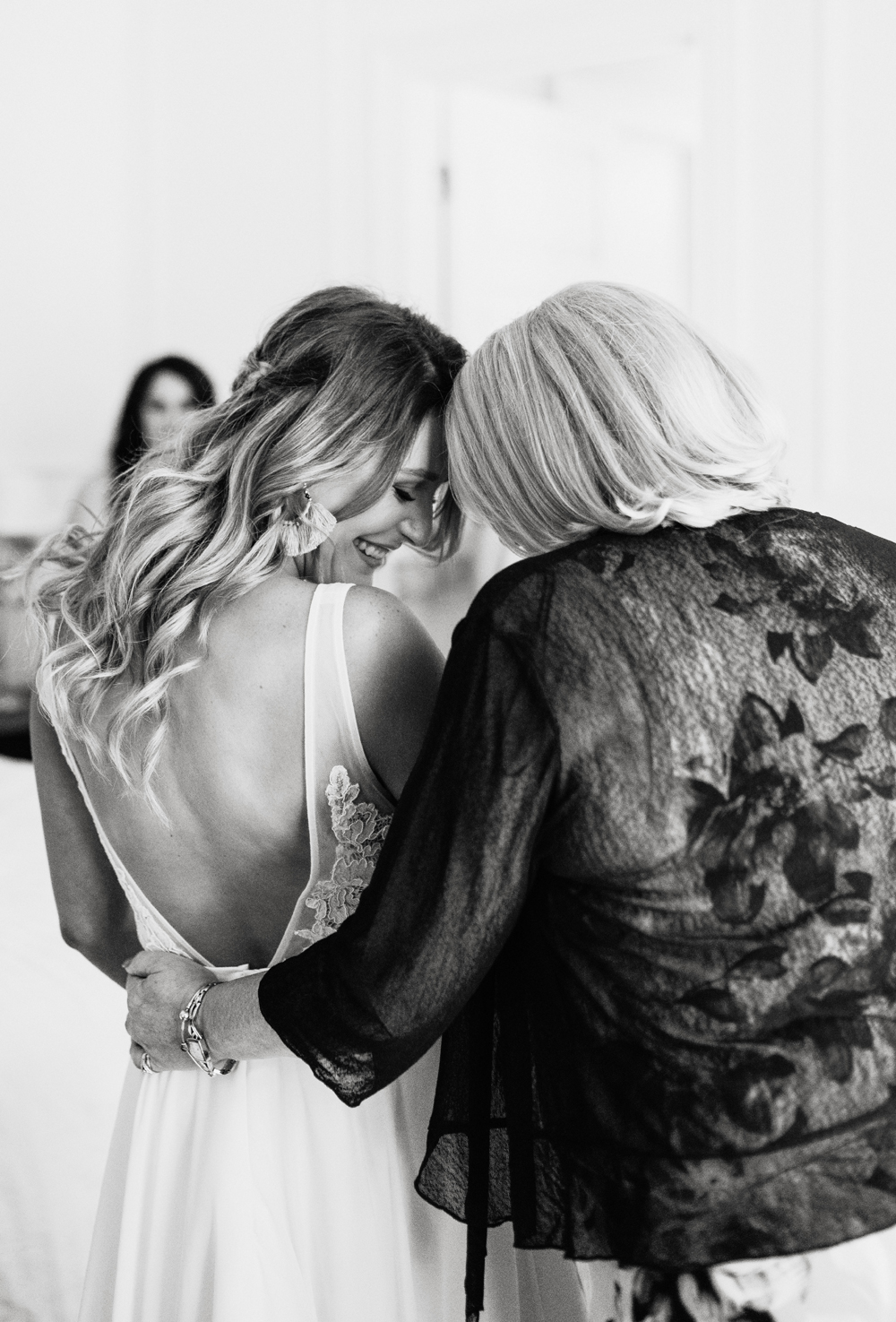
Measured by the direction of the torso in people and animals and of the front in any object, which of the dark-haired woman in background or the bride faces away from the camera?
the bride

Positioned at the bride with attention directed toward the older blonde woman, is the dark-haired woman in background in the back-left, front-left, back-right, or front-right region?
back-left

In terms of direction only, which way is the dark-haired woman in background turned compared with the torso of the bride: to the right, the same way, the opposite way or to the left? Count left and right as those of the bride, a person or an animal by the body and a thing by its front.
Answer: the opposite way

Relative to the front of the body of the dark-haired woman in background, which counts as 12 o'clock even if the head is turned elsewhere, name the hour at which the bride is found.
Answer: The bride is roughly at 12 o'clock from the dark-haired woman in background.

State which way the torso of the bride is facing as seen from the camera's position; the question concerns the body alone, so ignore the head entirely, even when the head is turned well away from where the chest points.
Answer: away from the camera

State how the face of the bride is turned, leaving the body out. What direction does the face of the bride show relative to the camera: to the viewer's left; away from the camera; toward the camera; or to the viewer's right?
to the viewer's right

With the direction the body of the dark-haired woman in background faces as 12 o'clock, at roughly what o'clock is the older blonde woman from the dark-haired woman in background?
The older blonde woman is roughly at 12 o'clock from the dark-haired woman in background.

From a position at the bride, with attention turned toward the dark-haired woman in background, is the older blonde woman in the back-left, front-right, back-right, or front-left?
back-right

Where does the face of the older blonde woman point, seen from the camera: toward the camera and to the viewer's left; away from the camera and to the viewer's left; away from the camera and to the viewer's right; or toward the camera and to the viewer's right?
away from the camera and to the viewer's left

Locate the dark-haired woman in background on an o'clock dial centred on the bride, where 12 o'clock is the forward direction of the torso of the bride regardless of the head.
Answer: The dark-haired woman in background is roughly at 12 o'clock from the bride.
